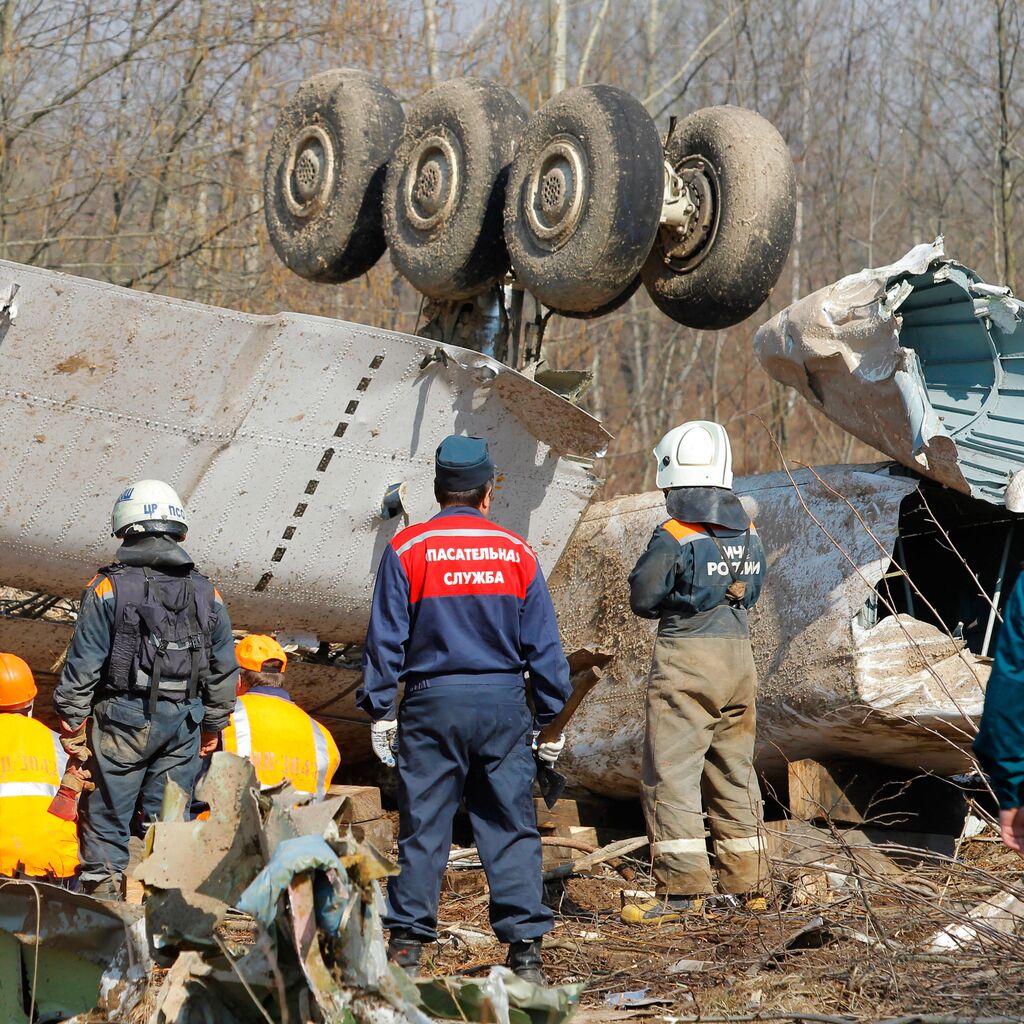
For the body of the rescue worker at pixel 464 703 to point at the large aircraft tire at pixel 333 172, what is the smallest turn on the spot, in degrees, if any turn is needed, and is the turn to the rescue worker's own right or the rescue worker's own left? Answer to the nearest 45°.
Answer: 0° — they already face it

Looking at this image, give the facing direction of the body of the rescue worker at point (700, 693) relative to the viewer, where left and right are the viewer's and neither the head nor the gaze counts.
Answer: facing away from the viewer and to the left of the viewer

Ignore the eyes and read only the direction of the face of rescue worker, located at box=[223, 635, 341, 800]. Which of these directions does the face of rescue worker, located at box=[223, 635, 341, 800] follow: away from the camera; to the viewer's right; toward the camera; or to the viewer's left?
away from the camera

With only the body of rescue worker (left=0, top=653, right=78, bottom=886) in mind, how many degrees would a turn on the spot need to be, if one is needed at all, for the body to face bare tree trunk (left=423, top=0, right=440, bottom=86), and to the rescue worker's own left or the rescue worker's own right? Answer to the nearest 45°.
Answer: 0° — they already face it

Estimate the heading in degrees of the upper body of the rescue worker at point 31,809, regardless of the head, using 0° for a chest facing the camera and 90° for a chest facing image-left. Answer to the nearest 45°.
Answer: approximately 180°

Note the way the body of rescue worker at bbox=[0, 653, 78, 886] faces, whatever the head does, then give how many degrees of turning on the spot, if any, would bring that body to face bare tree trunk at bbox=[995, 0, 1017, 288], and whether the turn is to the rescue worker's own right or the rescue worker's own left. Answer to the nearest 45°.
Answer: approximately 45° to the rescue worker's own right

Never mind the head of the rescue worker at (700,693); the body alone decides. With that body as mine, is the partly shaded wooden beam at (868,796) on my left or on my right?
on my right

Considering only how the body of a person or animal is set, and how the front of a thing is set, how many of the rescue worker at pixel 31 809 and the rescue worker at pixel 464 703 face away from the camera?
2

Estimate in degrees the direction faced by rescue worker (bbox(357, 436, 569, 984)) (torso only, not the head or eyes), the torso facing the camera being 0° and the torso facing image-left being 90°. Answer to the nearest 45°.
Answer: approximately 180°

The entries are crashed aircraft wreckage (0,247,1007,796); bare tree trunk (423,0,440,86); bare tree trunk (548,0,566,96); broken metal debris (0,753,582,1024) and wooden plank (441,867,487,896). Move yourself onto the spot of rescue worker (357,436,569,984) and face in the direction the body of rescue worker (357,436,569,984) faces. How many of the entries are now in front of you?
4
